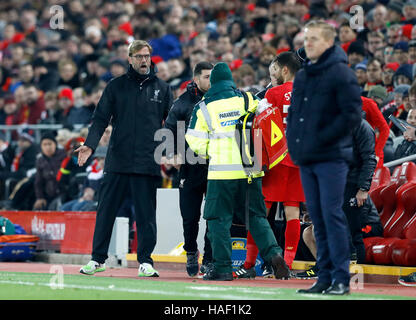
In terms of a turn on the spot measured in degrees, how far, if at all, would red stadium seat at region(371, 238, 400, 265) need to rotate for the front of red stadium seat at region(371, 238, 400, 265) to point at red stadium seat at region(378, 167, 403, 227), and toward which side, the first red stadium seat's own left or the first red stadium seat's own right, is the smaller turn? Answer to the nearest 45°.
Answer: approximately 135° to the first red stadium seat's own right

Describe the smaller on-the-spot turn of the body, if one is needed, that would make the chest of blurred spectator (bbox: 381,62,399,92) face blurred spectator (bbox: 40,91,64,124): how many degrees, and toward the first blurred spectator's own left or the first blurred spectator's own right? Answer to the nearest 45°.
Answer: approximately 90° to the first blurred spectator's own right

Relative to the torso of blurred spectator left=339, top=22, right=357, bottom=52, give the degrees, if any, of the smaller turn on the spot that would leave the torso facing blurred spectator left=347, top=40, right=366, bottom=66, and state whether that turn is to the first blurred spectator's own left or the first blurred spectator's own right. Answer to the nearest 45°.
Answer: approximately 45° to the first blurred spectator's own left

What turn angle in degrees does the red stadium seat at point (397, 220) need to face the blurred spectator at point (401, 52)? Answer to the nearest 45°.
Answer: approximately 135° to its right

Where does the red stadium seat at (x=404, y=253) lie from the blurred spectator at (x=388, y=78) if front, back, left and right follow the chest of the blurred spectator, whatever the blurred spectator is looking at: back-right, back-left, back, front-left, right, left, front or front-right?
front-left

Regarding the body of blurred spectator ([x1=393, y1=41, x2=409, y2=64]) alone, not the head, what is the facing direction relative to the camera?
toward the camera

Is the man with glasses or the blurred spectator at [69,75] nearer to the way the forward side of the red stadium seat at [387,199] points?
the man with glasses

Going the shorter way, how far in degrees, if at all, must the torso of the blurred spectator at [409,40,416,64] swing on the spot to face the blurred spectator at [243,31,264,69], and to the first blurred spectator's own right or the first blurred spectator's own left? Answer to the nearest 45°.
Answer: approximately 135° to the first blurred spectator's own right

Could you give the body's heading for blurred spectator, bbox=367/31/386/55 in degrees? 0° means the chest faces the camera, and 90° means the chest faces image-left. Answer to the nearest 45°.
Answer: approximately 45°

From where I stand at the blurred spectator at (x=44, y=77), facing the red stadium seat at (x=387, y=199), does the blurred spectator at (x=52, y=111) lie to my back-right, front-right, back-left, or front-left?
front-right

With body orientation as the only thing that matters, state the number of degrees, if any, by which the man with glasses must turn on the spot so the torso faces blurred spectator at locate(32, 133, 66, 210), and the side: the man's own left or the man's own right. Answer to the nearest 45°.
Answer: approximately 180°

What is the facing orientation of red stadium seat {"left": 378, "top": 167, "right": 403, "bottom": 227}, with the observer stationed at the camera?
facing the viewer and to the left of the viewer

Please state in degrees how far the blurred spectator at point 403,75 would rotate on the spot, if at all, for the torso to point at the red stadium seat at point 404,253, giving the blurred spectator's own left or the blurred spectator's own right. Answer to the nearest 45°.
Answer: approximately 45° to the blurred spectator's own left

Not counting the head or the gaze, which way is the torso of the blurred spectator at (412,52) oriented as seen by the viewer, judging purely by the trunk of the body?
toward the camera

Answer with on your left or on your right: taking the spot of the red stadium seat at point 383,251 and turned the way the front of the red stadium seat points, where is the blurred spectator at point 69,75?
on your right

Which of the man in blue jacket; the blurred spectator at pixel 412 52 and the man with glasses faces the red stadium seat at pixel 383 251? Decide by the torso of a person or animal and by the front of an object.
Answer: the blurred spectator

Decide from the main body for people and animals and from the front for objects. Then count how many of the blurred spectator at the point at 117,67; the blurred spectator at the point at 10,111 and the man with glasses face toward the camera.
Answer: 3

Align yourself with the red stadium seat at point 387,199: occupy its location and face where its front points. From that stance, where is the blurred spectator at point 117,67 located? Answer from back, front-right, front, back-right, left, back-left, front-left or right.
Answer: right
